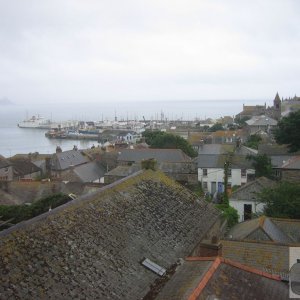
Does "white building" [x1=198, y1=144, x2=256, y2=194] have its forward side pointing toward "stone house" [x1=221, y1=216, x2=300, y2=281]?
yes

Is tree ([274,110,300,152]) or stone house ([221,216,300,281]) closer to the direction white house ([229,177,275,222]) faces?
the stone house

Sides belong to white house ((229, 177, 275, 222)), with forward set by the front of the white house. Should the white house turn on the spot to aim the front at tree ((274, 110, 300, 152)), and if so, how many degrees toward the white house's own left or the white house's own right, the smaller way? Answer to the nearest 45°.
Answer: approximately 180°

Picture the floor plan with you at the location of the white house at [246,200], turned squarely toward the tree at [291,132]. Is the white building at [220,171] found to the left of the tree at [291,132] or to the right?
left

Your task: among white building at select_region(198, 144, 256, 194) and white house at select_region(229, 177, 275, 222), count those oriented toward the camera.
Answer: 2

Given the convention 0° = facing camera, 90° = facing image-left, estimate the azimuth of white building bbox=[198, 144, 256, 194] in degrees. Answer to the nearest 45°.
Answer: approximately 0°

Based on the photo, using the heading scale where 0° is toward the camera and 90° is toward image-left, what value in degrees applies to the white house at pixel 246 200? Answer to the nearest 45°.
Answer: approximately 0°

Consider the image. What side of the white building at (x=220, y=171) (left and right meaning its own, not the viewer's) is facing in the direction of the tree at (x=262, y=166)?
left

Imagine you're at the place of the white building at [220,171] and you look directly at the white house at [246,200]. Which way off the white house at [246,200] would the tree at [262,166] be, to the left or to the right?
left
